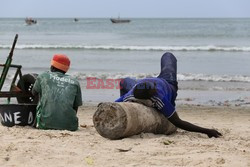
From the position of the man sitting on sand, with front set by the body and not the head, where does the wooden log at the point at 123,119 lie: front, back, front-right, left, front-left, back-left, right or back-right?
back-right

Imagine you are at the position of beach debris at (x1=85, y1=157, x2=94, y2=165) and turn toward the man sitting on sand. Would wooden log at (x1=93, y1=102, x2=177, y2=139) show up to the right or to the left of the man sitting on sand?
right

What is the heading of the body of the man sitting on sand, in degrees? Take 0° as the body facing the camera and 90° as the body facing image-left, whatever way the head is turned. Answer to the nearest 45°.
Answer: approximately 180°

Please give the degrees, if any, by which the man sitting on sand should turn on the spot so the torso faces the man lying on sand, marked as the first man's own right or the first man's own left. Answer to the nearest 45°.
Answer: approximately 90° to the first man's own right

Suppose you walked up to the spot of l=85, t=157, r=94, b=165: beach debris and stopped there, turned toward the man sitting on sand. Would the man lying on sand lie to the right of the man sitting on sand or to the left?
right

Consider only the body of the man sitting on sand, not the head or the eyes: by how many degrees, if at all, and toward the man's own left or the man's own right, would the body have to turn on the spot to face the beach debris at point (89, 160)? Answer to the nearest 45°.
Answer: approximately 180°
